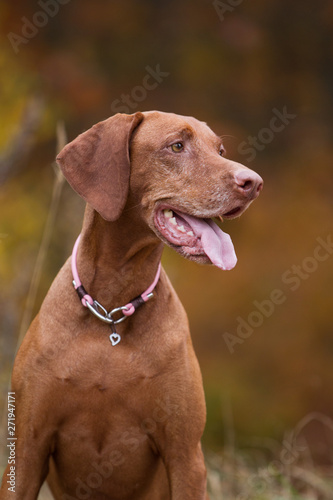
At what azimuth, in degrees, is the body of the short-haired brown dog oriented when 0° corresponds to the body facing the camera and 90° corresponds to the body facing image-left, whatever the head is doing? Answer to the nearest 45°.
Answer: approximately 0°
